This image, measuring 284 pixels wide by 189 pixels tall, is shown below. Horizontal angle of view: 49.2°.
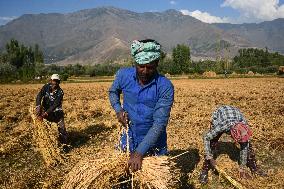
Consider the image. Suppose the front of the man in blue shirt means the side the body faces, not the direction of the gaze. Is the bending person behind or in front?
behind

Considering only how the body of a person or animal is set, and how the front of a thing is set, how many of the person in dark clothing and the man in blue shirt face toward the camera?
2

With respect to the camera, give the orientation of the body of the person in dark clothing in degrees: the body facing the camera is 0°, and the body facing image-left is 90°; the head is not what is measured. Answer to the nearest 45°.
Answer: approximately 0°

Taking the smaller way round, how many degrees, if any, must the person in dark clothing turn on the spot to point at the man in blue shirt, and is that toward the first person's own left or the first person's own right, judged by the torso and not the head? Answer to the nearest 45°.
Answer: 0° — they already face them

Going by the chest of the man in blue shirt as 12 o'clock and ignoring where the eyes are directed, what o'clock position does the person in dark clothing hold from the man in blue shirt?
The person in dark clothing is roughly at 5 o'clock from the man in blue shirt.

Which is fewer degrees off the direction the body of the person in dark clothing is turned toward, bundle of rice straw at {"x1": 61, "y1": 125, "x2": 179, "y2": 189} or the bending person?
the bundle of rice straw

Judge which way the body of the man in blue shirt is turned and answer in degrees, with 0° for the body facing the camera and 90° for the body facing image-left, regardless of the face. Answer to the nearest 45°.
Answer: approximately 0°

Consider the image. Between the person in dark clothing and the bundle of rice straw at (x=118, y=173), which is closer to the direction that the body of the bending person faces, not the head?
the bundle of rice straw

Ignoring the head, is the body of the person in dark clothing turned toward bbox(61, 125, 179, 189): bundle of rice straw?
yes
